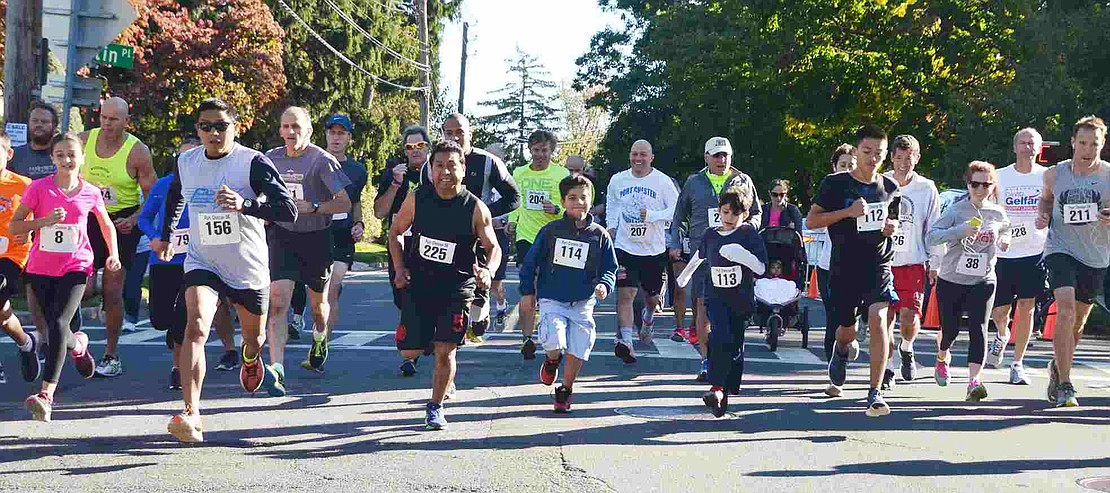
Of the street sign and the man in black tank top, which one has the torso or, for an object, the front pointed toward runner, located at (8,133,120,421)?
the street sign

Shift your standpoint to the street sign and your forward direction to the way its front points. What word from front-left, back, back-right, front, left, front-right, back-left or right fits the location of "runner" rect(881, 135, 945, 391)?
front-left

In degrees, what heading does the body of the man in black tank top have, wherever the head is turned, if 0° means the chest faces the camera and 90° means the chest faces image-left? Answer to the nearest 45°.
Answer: approximately 0°

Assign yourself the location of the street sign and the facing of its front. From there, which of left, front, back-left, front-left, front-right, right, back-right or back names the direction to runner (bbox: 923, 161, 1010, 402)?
front-left

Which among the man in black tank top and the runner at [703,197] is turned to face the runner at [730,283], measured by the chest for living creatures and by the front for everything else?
the runner at [703,197]

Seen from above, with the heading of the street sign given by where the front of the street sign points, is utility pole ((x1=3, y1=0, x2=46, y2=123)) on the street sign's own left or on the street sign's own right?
on the street sign's own right

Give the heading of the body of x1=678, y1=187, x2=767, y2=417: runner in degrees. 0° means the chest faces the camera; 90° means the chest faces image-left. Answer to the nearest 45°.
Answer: approximately 0°

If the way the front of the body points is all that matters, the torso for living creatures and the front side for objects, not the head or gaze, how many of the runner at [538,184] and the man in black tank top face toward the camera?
2
